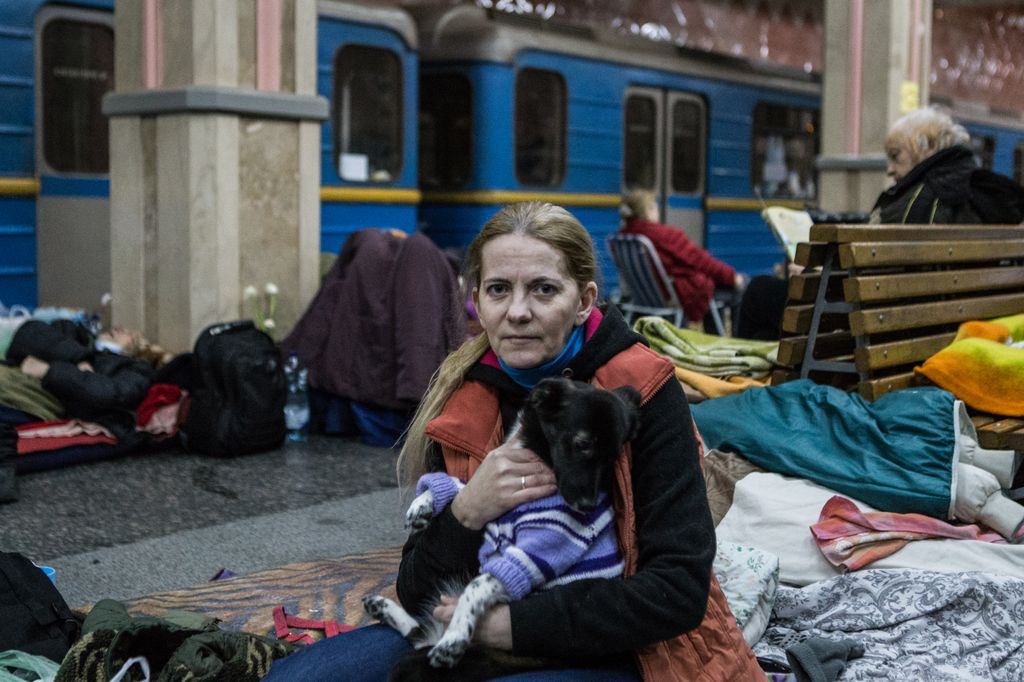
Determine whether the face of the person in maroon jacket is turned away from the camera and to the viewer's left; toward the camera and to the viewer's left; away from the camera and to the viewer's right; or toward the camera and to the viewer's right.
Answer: away from the camera and to the viewer's right

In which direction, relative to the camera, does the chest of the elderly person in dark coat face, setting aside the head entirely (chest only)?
to the viewer's left

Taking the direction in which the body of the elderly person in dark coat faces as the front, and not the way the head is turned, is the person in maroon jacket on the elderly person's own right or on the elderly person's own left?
on the elderly person's own right

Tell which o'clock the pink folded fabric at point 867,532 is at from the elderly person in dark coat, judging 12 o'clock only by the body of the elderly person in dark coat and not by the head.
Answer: The pink folded fabric is roughly at 9 o'clock from the elderly person in dark coat.

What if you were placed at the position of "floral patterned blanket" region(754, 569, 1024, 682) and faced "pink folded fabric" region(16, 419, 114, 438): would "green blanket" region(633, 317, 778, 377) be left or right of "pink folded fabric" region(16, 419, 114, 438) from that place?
right

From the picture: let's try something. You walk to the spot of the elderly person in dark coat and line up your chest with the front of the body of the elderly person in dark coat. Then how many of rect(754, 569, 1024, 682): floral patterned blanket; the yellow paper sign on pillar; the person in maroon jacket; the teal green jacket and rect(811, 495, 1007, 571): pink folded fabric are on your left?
3

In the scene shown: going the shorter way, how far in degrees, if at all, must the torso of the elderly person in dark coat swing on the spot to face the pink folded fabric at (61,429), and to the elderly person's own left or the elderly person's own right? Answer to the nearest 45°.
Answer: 0° — they already face it

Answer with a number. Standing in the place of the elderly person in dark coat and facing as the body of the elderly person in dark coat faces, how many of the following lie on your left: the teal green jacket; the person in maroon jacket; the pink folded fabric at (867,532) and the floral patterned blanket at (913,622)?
3
